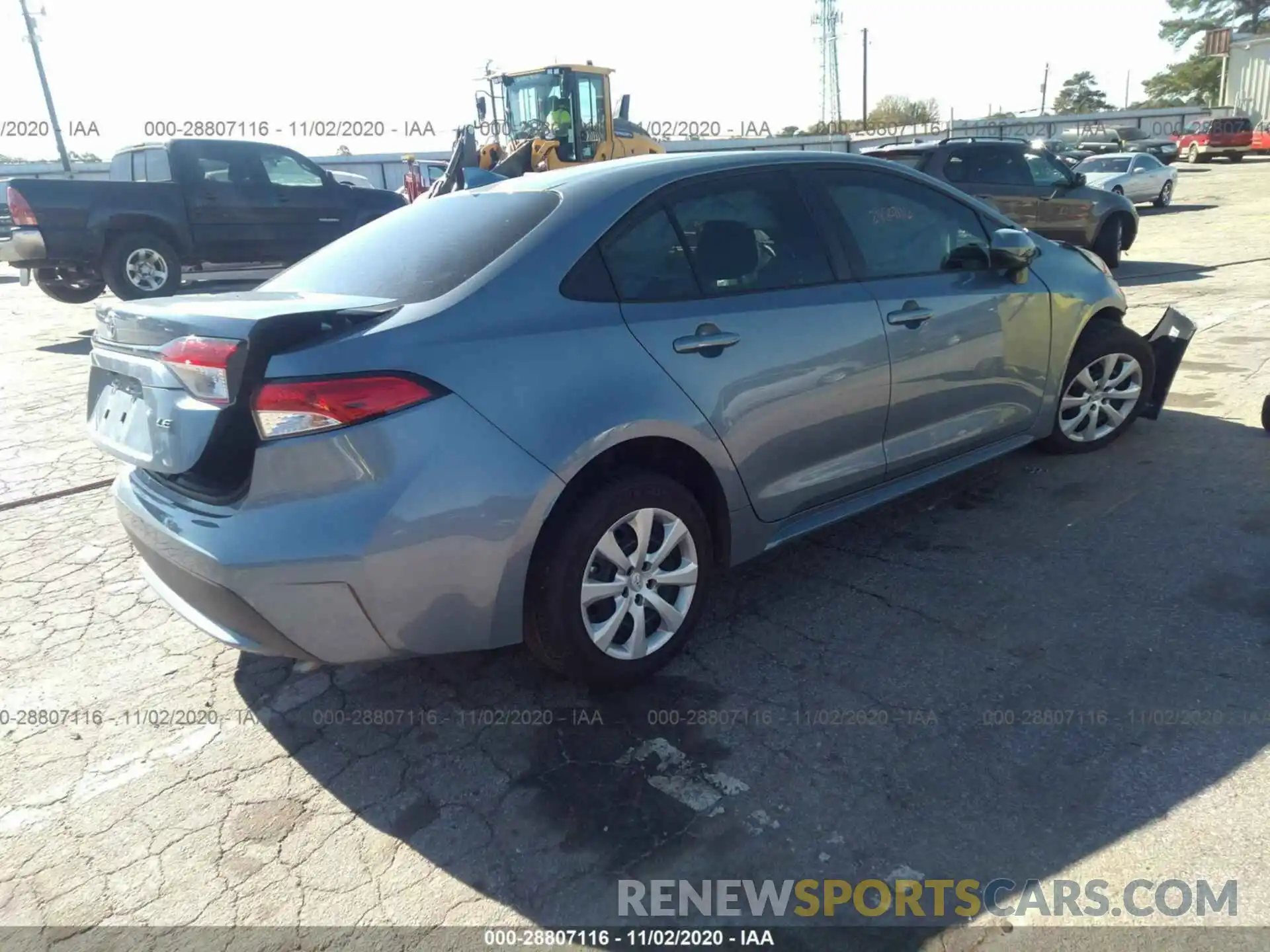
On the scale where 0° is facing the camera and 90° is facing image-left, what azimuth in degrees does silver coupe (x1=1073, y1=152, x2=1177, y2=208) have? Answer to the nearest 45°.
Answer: approximately 45°

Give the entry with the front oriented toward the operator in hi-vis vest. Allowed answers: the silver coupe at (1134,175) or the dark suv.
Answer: the silver coupe

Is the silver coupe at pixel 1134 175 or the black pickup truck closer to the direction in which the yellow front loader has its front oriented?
the black pickup truck

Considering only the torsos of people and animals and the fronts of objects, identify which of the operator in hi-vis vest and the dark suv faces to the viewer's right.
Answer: the dark suv

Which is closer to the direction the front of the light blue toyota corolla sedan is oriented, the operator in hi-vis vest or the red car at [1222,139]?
the red car

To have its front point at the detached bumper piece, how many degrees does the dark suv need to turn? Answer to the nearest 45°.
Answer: approximately 90° to its right

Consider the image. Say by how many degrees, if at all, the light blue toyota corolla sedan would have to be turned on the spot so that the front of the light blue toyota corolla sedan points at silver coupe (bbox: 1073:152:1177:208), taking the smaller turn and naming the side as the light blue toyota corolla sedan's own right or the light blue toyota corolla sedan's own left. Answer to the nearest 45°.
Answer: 0° — it already faces it

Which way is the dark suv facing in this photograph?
to the viewer's right

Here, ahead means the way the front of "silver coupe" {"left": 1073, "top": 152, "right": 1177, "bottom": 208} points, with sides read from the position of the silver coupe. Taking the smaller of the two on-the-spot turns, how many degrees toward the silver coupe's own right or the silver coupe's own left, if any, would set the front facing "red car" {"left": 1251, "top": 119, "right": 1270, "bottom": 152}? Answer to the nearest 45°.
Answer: approximately 135° to the silver coupe's own right

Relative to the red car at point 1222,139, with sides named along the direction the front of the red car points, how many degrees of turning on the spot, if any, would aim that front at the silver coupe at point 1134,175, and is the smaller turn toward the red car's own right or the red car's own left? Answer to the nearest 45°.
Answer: approximately 45° to the red car's own left

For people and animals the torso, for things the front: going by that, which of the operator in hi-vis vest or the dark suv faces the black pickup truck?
the operator in hi-vis vest

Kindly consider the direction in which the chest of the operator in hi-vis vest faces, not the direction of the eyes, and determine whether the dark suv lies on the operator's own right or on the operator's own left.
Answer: on the operator's own left

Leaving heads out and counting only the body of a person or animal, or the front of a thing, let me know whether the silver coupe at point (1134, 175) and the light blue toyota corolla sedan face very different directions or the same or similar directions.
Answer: very different directions
